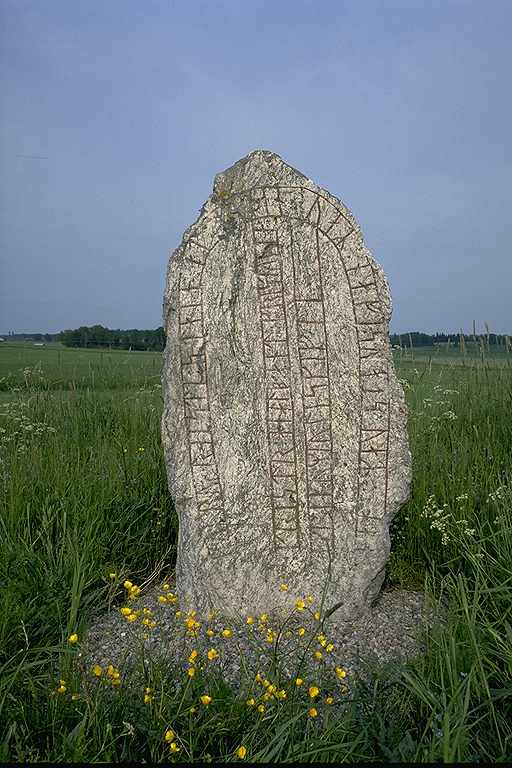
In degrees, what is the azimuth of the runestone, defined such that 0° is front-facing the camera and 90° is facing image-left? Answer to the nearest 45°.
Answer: approximately 0°
